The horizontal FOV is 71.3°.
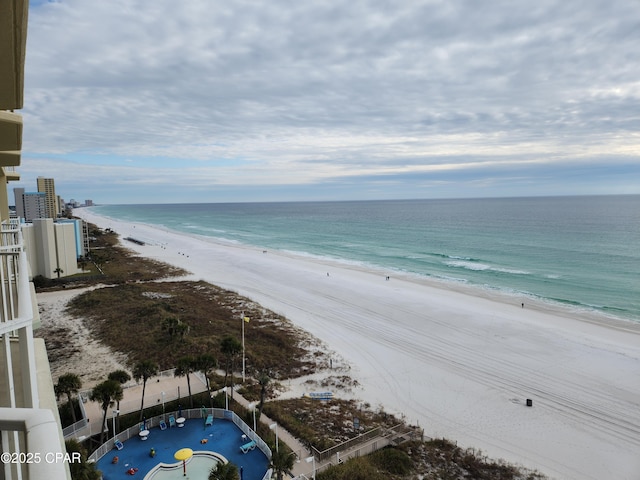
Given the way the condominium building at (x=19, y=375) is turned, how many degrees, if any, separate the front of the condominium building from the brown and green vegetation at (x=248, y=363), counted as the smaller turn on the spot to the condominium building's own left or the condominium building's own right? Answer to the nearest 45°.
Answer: approximately 45° to the condominium building's own left

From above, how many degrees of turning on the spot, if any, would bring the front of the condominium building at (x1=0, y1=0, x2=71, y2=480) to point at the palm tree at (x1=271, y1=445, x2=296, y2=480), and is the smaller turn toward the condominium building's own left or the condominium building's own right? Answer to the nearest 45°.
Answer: approximately 45° to the condominium building's own left

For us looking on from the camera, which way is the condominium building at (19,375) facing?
facing to the right of the viewer

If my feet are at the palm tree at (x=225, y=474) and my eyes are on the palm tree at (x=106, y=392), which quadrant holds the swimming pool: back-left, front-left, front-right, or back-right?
front-right

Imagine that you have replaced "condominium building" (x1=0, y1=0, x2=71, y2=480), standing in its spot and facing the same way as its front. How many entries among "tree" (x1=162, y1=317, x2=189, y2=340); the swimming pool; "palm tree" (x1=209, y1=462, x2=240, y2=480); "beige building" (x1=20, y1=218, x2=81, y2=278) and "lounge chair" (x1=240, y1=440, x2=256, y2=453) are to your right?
0

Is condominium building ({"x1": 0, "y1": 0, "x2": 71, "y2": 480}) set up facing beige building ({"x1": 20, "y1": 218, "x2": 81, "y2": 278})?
no

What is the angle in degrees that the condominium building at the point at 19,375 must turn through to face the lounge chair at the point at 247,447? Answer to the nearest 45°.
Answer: approximately 45° to its left
